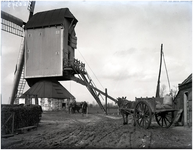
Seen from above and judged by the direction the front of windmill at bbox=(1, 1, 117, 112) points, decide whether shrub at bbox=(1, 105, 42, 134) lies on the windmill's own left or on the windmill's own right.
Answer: on the windmill's own left

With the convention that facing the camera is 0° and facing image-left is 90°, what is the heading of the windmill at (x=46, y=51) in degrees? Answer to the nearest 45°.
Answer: approximately 135°

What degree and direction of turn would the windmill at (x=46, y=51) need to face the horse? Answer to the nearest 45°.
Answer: approximately 135° to its left

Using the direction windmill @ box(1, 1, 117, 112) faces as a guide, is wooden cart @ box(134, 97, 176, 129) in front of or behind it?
behind
